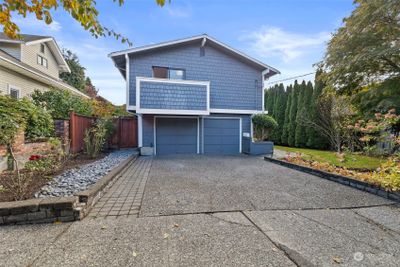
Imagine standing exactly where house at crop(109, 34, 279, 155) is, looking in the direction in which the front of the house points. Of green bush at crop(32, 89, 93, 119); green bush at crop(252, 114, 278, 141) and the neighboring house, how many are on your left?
1

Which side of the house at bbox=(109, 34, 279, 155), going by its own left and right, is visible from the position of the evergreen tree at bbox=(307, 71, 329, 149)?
left

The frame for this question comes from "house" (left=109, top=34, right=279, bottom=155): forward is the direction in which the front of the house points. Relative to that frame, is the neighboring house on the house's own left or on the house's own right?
on the house's own right

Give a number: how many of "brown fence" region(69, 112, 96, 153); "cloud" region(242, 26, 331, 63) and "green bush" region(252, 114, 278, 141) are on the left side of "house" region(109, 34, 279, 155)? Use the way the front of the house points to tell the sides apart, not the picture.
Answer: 2

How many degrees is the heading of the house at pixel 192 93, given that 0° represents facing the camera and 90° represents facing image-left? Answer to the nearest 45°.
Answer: approximately 0°

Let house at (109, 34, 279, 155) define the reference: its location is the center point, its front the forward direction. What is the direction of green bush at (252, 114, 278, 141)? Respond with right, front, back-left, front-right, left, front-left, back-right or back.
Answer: left

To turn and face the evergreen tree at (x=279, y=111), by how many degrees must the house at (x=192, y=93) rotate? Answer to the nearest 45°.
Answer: approximately 135° to its left

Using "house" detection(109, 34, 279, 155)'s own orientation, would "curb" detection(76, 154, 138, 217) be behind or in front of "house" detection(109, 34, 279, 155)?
in front

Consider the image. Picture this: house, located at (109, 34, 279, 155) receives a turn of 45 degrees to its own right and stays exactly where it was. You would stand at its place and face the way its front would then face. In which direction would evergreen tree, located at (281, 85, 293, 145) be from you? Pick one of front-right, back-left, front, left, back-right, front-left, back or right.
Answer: back

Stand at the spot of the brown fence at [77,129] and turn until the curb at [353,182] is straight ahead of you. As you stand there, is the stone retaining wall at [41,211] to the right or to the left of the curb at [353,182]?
right

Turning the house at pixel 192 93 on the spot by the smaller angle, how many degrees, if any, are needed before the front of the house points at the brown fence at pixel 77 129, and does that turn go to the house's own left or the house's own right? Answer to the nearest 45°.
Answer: approximately 45° to the house's own right

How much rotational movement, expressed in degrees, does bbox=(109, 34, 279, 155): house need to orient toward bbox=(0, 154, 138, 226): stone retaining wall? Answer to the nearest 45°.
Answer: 0° — it already faces it
